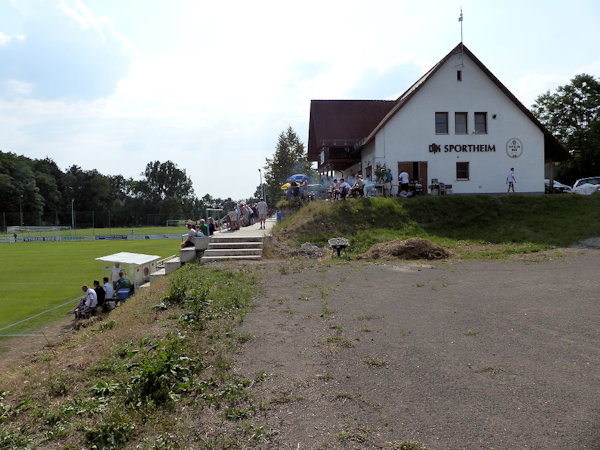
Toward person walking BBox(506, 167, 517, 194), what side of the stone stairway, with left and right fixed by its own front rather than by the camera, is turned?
left

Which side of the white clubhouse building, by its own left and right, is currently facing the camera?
front

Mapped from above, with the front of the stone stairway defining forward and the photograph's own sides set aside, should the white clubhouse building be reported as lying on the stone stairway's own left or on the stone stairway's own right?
on the stone stairway's own left

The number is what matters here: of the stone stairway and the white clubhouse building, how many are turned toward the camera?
2

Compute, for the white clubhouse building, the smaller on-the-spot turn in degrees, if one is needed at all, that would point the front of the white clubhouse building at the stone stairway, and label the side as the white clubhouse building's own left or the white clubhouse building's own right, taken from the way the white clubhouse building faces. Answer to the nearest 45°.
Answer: approximately 45° to the white clubhouse building's own right
